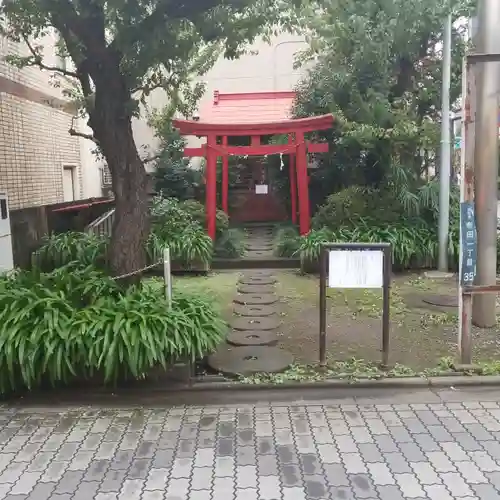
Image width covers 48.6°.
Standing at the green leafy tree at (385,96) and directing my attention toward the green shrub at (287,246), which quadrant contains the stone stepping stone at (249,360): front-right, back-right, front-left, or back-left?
front-left

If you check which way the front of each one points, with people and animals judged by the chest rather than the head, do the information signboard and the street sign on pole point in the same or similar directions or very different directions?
same or similar directions

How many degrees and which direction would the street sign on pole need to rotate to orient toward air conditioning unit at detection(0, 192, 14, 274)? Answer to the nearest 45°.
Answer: approximately 90° to its right

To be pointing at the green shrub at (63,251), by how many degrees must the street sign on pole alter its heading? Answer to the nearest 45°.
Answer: approximately 90° to its right

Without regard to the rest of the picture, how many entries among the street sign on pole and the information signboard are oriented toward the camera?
2

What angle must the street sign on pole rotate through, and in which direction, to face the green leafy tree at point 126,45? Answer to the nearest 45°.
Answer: approximately 90° to its right

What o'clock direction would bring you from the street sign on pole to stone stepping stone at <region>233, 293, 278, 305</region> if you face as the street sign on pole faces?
The stone stepping stone is roughly at 4 o'clock from the street sign on pole.

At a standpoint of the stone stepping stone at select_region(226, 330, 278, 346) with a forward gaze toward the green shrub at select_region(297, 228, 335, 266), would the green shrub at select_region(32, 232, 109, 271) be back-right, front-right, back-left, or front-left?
front-left

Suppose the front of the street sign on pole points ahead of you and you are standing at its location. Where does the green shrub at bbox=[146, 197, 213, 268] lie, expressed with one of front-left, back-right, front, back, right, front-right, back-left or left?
back-right

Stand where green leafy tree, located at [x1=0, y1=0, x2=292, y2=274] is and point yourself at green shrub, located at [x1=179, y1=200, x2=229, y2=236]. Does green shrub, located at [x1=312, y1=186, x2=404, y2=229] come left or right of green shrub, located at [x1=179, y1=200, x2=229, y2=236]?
right

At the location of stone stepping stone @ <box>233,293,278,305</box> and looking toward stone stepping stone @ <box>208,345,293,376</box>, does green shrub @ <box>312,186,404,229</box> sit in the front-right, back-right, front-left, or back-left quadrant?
back-left

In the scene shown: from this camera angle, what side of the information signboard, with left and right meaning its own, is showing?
front

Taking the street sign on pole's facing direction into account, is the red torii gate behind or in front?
behind

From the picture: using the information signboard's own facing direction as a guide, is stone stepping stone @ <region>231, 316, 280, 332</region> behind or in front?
behind

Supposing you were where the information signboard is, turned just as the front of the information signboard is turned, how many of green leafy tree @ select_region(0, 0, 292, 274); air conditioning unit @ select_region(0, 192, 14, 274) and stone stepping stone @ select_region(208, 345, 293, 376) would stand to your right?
3
